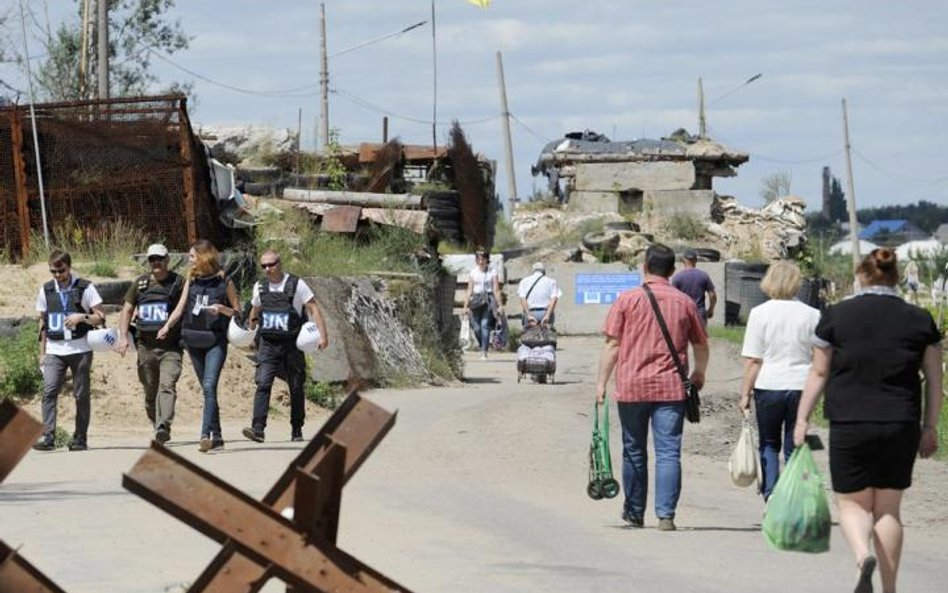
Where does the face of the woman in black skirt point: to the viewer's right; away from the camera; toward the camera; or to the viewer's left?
away from the camera

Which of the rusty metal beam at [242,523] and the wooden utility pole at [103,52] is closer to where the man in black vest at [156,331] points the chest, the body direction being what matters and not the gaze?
the rusty metal beam

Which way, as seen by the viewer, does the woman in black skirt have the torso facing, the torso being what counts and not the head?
away from the camera

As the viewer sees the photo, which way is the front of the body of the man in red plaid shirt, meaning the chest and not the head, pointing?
away from the camera

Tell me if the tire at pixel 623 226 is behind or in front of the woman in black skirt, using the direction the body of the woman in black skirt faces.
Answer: in front

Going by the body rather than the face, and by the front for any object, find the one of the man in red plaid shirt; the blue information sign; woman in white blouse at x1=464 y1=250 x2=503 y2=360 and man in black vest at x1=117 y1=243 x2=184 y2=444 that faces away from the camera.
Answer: the man in red plaid shirt

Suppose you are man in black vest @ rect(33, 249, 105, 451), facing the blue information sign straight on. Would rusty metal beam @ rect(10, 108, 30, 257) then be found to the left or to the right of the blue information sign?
left

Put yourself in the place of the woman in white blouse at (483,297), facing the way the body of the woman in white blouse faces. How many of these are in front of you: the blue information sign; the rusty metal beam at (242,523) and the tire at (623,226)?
1

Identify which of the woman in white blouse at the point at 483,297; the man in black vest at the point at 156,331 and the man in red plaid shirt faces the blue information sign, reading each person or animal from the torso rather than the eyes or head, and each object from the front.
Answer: the man in red plaid shirt

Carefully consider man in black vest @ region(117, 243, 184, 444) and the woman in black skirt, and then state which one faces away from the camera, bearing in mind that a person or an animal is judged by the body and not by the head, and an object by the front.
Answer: the woman in black skirt

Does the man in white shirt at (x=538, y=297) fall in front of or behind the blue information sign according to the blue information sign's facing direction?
in front

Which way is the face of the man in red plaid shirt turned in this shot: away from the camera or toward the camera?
away from the camera
